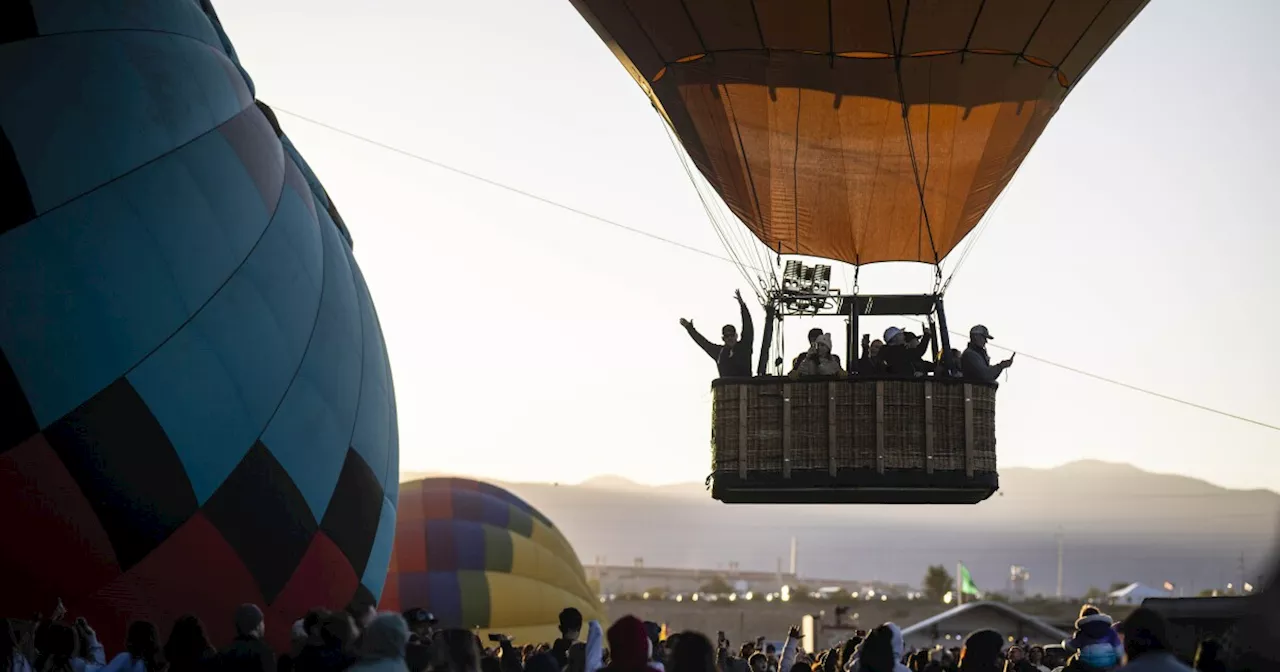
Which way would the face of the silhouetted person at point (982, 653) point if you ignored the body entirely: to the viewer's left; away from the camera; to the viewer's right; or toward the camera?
away from the camera

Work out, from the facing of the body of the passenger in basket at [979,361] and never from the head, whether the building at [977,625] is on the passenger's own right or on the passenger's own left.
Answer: on the passenger's own left

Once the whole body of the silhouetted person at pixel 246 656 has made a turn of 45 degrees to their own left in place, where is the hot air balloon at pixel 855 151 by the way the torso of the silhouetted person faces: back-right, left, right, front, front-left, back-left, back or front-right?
right

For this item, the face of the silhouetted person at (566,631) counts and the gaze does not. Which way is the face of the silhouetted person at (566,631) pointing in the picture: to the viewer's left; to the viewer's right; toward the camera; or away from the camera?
away from the camera

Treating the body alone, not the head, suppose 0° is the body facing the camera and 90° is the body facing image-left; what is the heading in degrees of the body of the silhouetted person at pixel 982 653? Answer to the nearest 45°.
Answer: approximately 180°

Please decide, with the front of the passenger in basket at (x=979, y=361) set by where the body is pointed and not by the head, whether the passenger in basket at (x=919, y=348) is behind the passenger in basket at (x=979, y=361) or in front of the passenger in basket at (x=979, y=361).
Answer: behind

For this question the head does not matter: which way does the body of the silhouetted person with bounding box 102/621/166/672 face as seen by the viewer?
away from the camera

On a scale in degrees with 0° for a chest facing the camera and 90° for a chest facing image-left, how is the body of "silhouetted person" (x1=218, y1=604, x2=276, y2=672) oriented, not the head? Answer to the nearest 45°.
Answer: approximately 180°

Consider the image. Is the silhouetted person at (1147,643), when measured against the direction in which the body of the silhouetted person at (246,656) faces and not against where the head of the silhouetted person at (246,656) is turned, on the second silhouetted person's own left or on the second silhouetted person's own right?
on the second silhouetted person's own right

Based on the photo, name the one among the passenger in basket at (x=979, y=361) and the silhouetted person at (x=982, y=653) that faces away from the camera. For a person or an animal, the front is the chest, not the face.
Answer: the silhouetted person

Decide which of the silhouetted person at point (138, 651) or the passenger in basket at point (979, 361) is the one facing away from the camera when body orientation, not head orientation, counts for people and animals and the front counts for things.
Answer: the silhouetted person

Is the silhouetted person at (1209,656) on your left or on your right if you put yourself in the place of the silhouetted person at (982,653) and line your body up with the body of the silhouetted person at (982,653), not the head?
on your right
